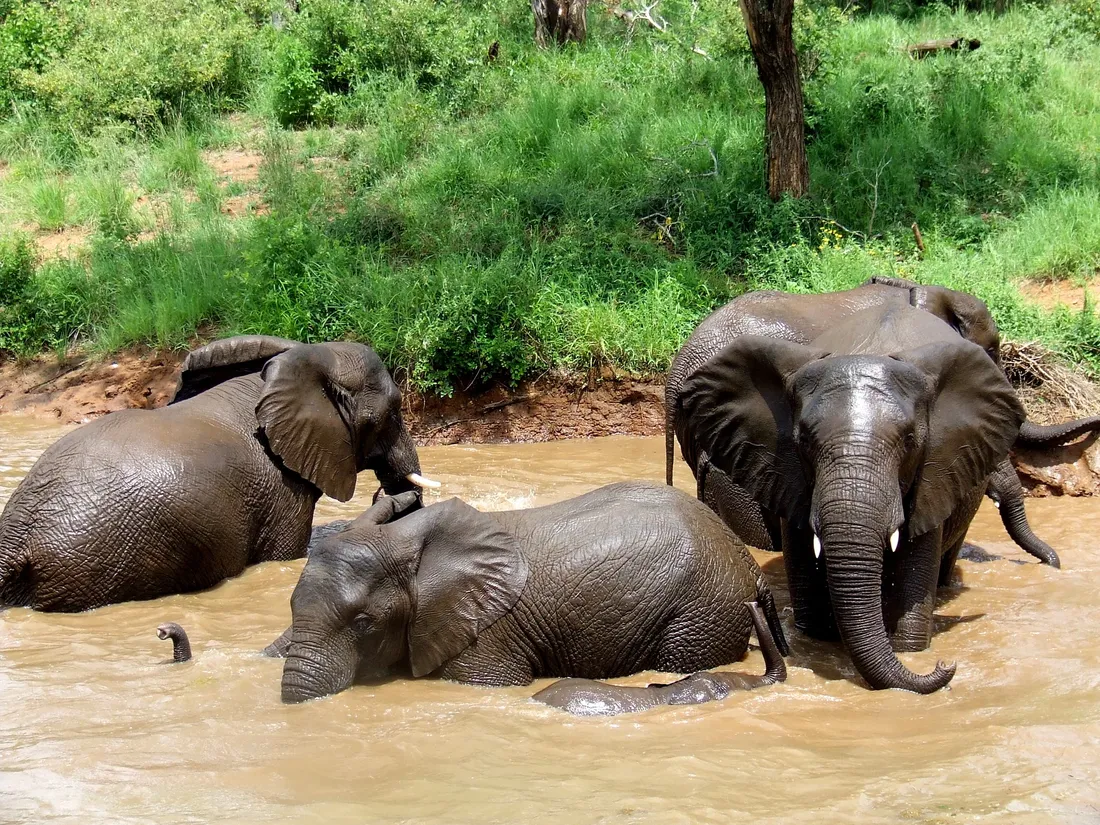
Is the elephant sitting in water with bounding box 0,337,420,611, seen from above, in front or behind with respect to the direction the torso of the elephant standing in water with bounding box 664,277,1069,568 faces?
behind

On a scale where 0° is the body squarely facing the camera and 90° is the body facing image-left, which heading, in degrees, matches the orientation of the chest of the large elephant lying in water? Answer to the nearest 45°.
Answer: approximately 90°

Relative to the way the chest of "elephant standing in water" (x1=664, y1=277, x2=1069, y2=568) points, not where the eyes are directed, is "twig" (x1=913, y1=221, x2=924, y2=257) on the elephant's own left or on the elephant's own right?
on the elephant's own left

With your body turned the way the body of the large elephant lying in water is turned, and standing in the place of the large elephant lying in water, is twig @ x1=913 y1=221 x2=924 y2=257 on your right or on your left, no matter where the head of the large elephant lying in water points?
on your right

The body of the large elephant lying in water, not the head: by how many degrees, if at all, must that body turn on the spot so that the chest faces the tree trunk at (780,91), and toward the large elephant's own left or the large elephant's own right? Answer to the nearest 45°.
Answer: approximately 90° to the large elephant's own right

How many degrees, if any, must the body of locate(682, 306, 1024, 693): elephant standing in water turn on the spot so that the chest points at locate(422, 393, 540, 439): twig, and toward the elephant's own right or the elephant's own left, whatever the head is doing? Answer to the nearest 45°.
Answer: approximately 135° to the elephant's own right

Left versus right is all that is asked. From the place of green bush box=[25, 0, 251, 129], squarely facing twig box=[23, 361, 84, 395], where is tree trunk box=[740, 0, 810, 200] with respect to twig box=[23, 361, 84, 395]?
left

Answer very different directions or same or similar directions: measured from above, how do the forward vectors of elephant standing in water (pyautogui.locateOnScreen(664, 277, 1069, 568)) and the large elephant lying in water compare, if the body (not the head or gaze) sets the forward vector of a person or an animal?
very different directions

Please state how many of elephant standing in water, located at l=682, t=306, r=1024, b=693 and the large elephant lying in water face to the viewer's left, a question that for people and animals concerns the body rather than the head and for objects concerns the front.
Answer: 1

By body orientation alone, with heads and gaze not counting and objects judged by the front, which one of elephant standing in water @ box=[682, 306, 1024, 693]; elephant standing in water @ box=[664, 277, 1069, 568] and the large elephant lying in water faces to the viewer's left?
the large elephant lying in water

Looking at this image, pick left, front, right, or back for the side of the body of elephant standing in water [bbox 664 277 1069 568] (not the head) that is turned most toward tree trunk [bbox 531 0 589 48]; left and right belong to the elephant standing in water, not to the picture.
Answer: left

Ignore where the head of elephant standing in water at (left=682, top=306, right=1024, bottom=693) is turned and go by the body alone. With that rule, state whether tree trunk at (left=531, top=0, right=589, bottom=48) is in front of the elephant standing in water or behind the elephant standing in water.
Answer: behind

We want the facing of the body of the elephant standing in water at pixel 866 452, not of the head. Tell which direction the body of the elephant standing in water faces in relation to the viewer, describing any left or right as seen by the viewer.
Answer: facing the viewer

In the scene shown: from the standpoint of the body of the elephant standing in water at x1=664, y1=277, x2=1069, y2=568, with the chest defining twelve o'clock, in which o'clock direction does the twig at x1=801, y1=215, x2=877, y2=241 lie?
The twig is roughly at 9 o'clock from the elephant standing in water.

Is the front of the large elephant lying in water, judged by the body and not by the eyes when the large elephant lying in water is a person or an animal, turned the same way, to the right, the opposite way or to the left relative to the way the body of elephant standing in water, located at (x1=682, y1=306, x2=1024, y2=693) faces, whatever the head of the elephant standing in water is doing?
to the right

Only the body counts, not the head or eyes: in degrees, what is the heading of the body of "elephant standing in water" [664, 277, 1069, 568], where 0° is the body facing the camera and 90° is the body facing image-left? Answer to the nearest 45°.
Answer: approximately 270°
